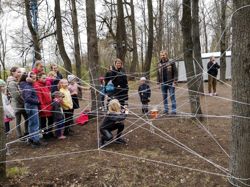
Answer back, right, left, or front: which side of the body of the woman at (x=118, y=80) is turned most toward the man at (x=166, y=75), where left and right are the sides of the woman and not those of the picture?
left

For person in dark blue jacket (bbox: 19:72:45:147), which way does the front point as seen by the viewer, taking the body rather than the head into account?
to the viewer's right

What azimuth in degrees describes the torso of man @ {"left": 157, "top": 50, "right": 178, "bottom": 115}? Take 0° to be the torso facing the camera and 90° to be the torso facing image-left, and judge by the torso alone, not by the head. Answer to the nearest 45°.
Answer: approximately 0°

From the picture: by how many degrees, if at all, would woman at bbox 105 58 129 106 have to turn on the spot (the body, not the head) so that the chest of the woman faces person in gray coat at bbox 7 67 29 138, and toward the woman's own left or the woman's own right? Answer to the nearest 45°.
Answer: approximately 45° to the woman's own right

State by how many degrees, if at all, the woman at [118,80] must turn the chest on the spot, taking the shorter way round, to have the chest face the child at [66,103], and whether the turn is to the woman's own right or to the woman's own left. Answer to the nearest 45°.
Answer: approximately 45° to the woman's own right

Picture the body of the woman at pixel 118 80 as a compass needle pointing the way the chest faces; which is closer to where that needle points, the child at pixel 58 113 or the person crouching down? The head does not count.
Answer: the person crouching down

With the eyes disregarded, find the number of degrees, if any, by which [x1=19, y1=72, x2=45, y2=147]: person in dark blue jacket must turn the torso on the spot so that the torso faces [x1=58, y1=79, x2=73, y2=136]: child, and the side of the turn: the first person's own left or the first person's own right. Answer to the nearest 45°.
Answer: approximately 45° to the first person's own left

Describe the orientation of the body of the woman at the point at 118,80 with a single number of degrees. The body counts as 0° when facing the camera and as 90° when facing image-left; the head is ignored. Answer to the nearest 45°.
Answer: approximately 0°
